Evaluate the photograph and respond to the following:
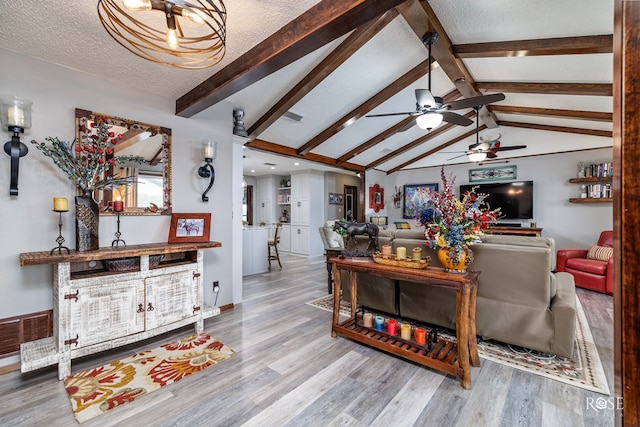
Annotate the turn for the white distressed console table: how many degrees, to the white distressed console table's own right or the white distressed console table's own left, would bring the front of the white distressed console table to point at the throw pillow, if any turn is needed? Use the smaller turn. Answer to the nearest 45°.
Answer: approximately 45° to the white distressed console table's own left

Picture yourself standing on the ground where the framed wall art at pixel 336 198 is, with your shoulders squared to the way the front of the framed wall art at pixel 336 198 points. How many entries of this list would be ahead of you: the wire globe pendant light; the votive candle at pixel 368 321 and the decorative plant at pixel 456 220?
3

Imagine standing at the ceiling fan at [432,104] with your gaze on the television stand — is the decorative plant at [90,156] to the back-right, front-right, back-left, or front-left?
back-left

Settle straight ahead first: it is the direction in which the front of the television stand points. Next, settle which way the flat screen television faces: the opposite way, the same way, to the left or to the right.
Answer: the same way

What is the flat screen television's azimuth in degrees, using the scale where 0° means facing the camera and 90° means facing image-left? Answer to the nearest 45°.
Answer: approximately 0°

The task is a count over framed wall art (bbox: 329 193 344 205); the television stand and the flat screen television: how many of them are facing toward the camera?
3

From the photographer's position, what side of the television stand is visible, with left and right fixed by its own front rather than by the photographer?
front

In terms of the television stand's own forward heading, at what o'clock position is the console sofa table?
The console sofa table is roughly at 12 o'clock from the television stand.

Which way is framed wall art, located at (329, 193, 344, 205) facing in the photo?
toward the camera

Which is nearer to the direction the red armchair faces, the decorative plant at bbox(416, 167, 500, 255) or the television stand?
the decorative plant

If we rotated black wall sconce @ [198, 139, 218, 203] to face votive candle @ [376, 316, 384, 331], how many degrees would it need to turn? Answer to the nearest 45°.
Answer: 0° — it already faces it

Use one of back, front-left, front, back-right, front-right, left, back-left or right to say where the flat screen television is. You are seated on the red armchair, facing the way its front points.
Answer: right

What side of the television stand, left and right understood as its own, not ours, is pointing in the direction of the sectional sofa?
front

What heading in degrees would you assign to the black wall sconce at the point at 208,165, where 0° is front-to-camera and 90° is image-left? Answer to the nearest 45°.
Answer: approximately 315°

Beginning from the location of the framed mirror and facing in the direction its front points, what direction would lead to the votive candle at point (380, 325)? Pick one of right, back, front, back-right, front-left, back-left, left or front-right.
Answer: front
